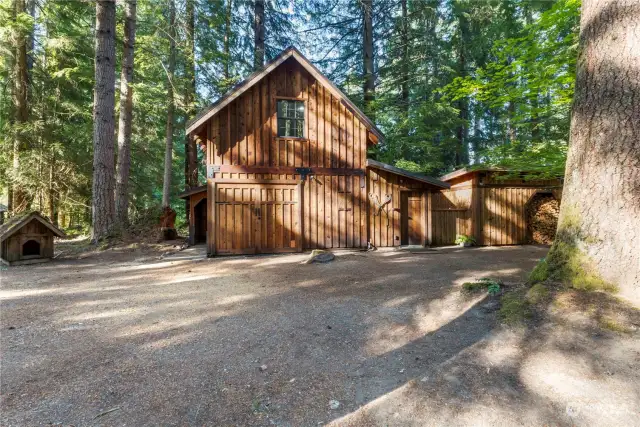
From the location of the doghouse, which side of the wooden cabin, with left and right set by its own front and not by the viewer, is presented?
right

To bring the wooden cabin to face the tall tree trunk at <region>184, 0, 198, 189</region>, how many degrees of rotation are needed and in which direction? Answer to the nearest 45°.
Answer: approximately 135° to its right

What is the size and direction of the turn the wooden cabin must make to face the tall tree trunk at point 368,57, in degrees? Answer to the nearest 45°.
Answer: approximately 135° to its left

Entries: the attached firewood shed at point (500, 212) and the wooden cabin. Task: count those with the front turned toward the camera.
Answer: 2

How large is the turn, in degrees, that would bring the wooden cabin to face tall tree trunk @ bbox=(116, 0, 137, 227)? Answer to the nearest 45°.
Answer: approximately 90° to its right

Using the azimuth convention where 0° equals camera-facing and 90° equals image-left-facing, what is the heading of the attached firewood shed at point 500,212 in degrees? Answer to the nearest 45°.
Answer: approximately 0°

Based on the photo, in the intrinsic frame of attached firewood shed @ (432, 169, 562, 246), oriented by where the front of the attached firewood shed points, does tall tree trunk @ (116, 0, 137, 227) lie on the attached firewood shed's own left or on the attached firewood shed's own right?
on the attached firewood shed's own right
